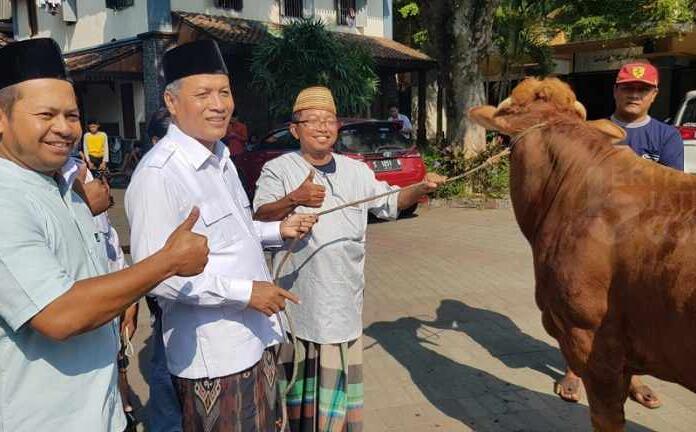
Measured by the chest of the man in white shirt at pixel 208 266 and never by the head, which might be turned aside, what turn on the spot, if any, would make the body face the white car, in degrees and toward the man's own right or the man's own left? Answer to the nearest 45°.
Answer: approximately 90° to the man's own left

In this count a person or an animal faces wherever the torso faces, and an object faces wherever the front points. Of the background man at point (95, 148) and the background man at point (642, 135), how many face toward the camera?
2

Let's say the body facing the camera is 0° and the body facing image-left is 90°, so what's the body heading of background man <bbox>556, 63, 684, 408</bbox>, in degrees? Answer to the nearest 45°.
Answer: approximately 0°

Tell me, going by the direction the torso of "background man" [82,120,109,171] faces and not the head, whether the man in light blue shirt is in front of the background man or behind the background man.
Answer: in front

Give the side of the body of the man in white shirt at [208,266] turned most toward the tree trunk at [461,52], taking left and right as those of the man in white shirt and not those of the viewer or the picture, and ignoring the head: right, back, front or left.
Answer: left

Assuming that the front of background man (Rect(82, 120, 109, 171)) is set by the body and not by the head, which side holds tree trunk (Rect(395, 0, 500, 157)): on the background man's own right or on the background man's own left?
on the background man's own left

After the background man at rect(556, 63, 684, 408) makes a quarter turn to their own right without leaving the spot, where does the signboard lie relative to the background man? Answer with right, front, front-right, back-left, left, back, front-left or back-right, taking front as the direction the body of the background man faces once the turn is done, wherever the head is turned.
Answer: right
